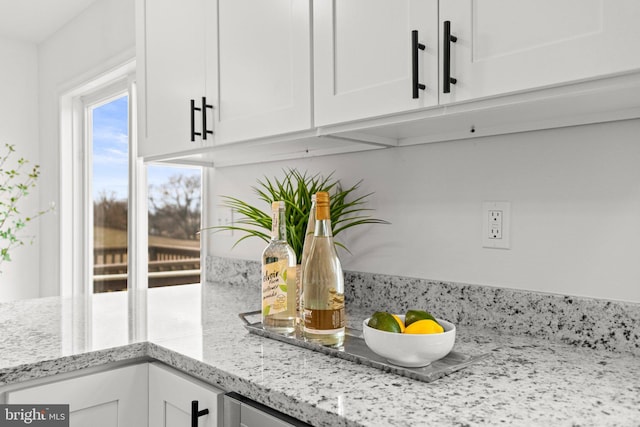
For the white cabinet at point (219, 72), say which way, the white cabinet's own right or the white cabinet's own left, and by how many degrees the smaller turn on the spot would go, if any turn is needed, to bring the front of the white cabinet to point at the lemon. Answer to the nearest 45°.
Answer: approximately 90° to the white cabinet's own left

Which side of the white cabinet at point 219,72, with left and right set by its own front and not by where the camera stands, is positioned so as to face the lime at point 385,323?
left

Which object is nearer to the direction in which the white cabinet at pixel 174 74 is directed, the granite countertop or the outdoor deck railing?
the granite countertop

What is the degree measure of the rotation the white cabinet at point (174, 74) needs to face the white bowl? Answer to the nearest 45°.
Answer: approximately 90° to its left

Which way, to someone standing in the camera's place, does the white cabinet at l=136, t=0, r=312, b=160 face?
facing the viewer and to the left of the viewer

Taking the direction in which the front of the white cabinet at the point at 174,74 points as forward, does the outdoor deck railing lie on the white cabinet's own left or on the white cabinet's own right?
on the white cabinet's own right

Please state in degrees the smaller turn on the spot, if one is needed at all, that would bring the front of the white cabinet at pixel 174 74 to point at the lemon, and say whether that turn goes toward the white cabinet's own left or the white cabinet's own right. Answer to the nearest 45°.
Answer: approximately 90° to the white cabinet's own left

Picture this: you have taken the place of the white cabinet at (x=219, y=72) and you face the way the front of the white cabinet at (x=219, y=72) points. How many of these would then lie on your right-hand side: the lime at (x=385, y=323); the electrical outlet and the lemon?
0

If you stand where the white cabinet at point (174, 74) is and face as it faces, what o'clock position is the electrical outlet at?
The electrical outlet is roughly at 9 o'clock from the white cabinet.
